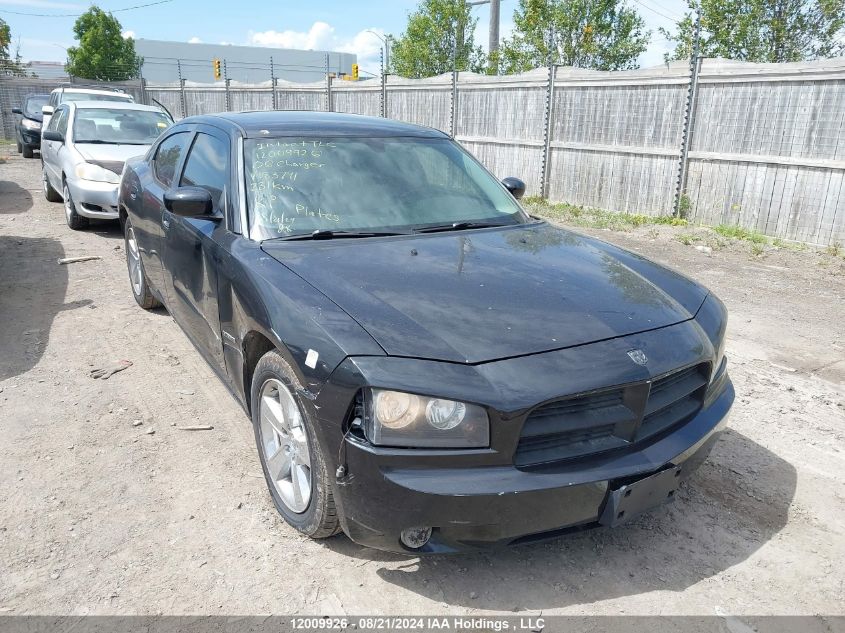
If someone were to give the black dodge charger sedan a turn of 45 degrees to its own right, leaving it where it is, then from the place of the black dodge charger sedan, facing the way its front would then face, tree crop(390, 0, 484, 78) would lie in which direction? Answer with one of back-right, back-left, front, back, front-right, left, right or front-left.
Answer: back

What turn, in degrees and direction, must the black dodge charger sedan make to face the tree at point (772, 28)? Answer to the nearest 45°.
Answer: approximately 90° to its left

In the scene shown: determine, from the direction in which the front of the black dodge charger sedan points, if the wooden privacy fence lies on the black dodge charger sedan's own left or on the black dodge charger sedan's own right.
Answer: on the black dodge charger sedan's own left

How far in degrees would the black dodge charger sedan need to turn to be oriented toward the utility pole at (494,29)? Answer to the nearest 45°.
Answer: approximately 135° to its left

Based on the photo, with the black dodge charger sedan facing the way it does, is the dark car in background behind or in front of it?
behind

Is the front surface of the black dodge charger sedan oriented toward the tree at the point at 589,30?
no

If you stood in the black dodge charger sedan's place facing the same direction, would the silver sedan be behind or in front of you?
behind

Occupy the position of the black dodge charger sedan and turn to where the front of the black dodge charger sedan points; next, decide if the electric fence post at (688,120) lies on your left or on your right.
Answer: on your left

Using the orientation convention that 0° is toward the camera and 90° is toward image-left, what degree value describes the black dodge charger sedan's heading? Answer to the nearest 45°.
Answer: approximately 315°

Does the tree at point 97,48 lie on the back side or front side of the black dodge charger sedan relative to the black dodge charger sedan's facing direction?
on the back side
